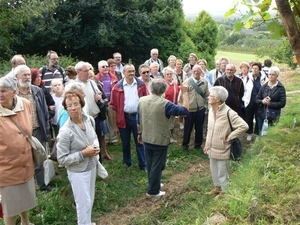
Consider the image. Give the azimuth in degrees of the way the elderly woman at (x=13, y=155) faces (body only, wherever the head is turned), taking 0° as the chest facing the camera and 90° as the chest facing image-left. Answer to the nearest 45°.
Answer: approximately 0°

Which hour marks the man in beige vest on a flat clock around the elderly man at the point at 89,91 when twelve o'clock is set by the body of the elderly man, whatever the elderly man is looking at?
The man in beige vest is roughly at 12 o'clock from the elderly man.

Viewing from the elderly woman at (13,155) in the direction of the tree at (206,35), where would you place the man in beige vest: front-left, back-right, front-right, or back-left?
front-right

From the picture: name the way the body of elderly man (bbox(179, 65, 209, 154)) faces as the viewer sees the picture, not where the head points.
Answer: toward the camera

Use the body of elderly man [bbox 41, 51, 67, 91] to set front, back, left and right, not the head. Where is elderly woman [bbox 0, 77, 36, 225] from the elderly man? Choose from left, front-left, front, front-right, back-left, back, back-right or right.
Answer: front-right

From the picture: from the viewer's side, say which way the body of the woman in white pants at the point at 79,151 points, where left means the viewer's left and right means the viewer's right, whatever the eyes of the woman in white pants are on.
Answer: facing the viewer and to the right of the viewer

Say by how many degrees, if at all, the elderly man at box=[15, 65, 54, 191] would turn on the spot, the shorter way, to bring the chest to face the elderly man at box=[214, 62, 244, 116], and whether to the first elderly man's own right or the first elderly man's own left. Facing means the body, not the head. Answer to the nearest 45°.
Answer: approximately 45° to the first elderly man's own left

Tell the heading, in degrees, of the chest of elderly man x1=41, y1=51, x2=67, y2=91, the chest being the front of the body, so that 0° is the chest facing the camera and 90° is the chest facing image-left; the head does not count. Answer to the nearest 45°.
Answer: approximately 315°

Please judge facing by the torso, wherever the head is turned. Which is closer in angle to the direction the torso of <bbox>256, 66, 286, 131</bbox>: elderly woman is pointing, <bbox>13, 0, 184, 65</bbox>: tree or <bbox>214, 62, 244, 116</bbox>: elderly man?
the elderly man

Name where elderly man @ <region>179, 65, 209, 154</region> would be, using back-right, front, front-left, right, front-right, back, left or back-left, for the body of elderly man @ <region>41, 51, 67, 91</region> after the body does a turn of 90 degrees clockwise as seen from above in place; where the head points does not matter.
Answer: back-left

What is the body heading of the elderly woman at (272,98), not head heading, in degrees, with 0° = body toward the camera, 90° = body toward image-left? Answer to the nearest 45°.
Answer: approximately 45°

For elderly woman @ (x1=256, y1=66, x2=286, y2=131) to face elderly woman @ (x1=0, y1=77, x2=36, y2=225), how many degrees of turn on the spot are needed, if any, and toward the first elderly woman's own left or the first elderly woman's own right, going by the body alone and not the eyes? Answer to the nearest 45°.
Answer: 0° — they already face them
